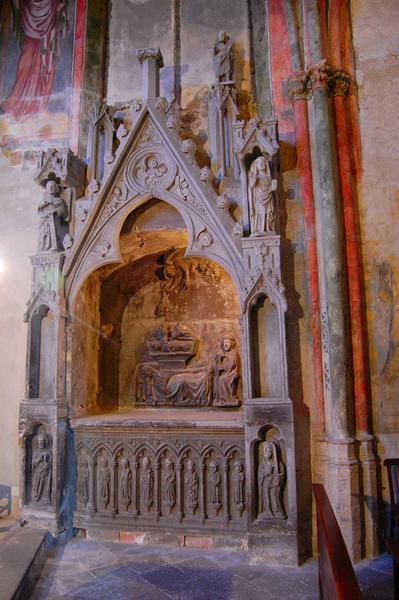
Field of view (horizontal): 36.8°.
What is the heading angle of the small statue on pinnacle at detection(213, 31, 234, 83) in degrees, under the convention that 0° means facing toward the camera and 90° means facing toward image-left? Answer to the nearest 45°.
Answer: approximately 0°
